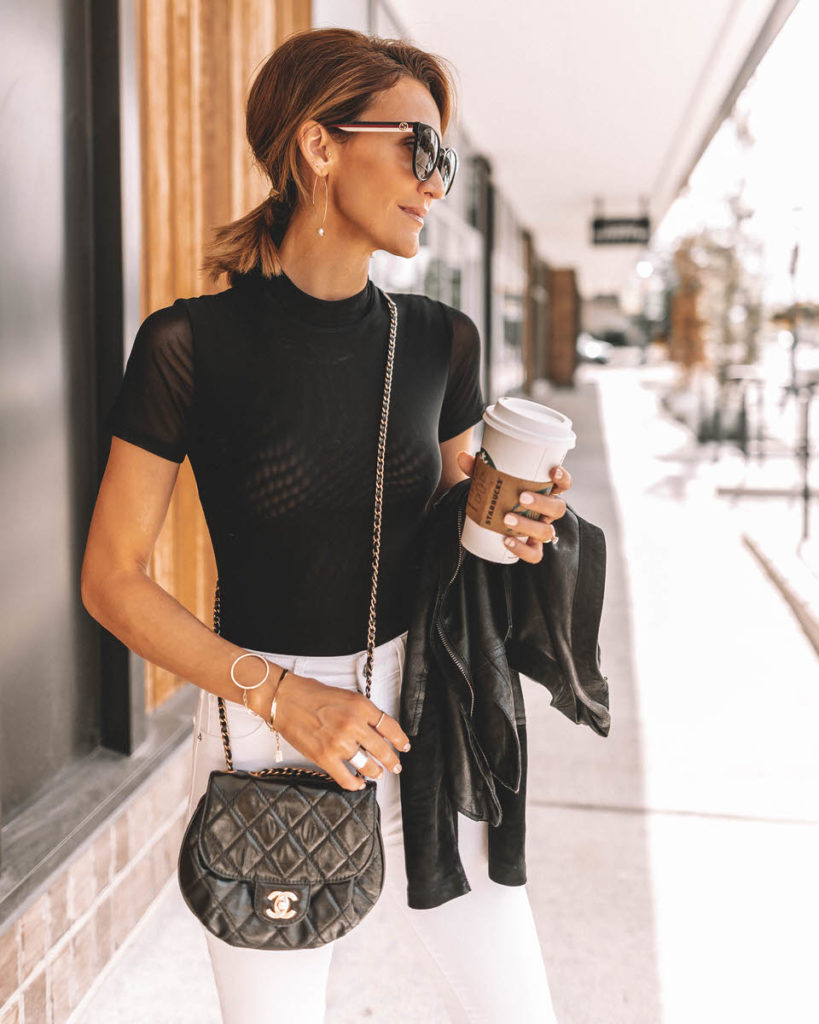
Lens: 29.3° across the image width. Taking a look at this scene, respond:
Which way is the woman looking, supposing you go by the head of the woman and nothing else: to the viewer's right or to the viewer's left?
to the viewer's right

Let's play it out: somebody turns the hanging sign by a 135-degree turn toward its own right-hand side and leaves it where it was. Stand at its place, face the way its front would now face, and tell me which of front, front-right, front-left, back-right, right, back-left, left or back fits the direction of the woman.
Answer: back-left

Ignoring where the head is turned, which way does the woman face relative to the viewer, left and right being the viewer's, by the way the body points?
facing the viewer and to the right of the viewer

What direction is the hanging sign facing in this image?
toward the camera
